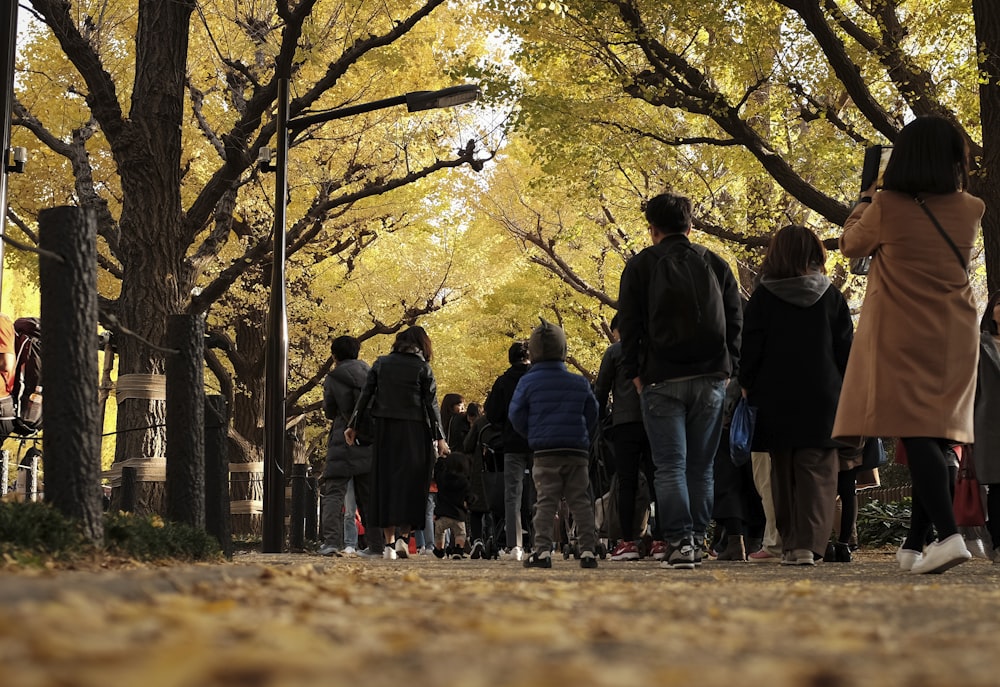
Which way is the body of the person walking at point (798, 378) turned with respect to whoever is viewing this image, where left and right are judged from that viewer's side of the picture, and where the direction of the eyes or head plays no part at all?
facing away from the viewer

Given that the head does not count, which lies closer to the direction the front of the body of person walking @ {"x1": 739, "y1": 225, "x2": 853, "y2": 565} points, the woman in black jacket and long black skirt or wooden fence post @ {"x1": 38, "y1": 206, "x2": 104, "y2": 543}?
the woman in black jacket and long black skirt

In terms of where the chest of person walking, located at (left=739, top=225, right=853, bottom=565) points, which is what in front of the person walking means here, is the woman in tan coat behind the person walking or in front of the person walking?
behind

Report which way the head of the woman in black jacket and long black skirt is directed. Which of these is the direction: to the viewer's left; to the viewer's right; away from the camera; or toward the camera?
away from the camera

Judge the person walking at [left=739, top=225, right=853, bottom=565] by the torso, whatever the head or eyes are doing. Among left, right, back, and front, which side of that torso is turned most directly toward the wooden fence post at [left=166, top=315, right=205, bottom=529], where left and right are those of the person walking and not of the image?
left

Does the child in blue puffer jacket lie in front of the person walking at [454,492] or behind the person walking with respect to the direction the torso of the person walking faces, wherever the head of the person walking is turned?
behind

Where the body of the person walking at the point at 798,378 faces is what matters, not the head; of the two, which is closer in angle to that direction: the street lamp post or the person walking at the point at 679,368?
the street lamp post

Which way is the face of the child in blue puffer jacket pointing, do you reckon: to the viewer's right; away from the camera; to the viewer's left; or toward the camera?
away from the camera

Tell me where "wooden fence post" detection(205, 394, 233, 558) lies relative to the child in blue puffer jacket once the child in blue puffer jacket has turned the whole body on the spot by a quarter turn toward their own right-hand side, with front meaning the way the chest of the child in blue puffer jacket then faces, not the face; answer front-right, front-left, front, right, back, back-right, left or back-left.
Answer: back

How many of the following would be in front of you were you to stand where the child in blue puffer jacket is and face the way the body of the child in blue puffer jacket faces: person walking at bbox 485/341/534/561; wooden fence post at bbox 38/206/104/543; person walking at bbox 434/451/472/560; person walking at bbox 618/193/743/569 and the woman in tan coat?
2

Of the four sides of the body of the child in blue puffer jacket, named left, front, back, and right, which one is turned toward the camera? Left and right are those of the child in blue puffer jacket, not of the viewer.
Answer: back

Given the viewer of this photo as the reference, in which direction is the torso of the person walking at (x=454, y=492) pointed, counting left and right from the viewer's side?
facing away from the viewer
